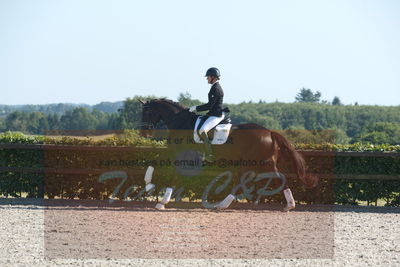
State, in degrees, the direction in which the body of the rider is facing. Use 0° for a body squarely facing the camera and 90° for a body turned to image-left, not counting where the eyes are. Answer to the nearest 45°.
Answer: approximately 90°

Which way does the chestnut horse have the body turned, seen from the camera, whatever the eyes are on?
to the viewer's left

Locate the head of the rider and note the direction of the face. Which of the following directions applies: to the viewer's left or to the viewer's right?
to the viewer's left
